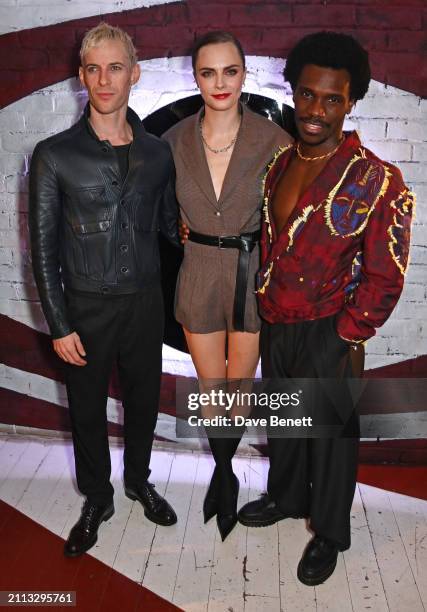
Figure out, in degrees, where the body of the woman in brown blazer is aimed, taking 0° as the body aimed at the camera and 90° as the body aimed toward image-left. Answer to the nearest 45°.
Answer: approximately 0°

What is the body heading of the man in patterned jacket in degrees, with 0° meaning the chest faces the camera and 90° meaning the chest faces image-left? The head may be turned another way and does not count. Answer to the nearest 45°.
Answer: approximately 45°
